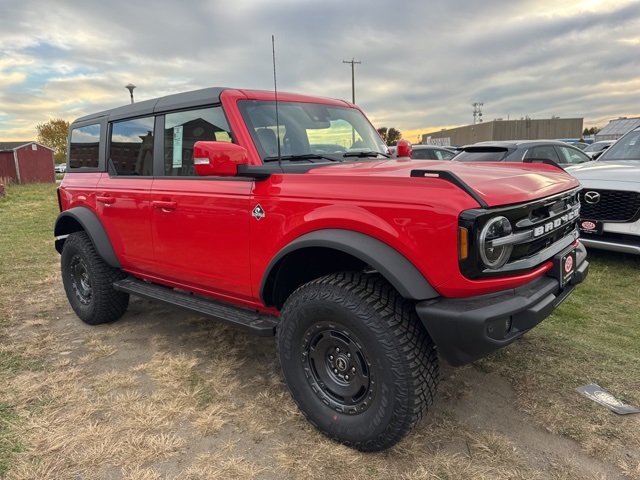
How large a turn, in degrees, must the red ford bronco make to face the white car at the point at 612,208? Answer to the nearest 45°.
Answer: approximately 90° to its left

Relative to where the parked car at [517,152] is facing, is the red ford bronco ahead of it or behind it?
behind

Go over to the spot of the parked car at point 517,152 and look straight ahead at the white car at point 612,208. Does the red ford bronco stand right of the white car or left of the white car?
right

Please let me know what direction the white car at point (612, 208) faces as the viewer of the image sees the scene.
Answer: facing the viewer and to the left of the viewer

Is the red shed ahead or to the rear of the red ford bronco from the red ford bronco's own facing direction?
to the rear

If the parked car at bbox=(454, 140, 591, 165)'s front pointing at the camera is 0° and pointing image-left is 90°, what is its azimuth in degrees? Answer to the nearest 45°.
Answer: approximately 225°

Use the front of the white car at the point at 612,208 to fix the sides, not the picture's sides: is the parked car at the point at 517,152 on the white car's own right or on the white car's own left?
on the white car's own right

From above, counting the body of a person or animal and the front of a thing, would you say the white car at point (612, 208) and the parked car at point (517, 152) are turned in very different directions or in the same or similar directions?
very different directions

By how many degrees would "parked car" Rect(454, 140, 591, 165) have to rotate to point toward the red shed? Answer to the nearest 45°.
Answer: approximately 90° to its left

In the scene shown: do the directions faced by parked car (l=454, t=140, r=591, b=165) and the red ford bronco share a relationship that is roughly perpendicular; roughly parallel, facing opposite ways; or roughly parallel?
roughly perpendicular

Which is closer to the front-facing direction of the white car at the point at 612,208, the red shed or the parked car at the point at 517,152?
the red shed

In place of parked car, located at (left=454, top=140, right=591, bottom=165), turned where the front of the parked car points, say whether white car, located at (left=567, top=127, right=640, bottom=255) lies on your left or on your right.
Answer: on your right

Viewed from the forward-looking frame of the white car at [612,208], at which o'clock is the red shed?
The red shed is roughly at 2 o'clock from the white car.

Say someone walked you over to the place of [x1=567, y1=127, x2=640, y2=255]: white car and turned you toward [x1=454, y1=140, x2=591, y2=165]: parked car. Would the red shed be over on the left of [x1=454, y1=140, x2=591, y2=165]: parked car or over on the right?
left

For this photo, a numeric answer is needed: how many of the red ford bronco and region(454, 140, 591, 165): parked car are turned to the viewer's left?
0

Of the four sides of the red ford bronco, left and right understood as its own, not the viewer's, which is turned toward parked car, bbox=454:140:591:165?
left
